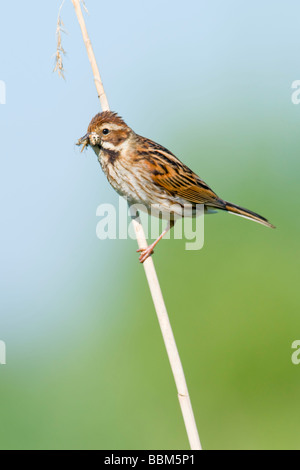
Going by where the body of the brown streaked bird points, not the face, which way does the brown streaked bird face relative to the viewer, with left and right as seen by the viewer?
facing to the left of the viewer
